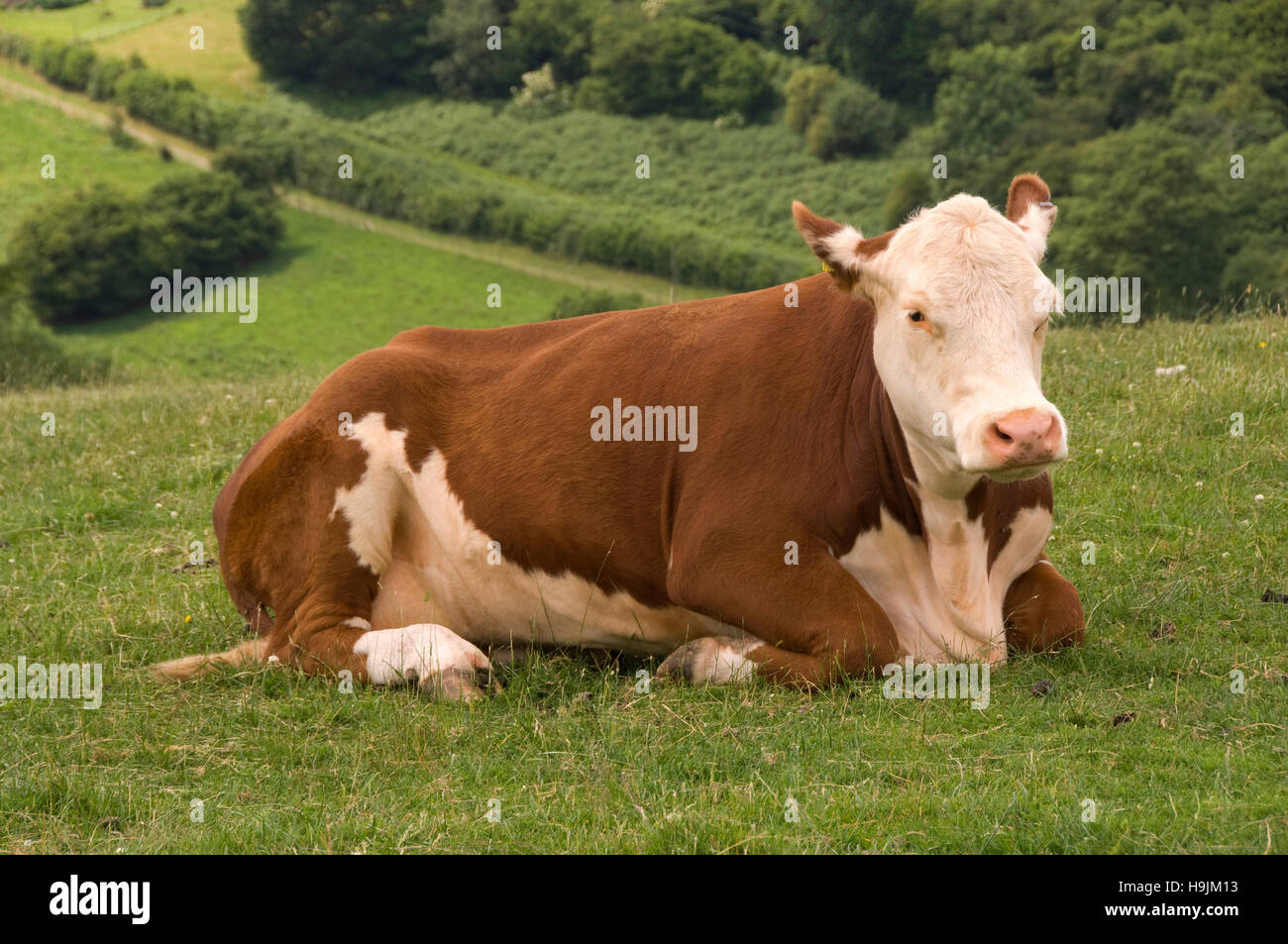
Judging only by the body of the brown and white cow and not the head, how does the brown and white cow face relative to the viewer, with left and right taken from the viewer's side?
facing the viewer and to the right of the viewer
